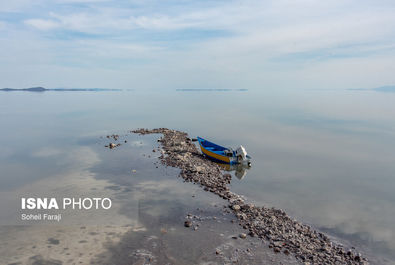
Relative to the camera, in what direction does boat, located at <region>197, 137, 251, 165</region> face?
facing away from the viewer and to the left of the viewer

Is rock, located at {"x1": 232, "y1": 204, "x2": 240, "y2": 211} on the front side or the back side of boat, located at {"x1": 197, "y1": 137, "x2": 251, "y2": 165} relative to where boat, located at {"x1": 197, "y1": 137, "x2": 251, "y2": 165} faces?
on the back side

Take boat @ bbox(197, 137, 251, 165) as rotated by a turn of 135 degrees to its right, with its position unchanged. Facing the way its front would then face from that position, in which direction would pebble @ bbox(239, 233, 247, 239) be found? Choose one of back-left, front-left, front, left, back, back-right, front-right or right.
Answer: right
